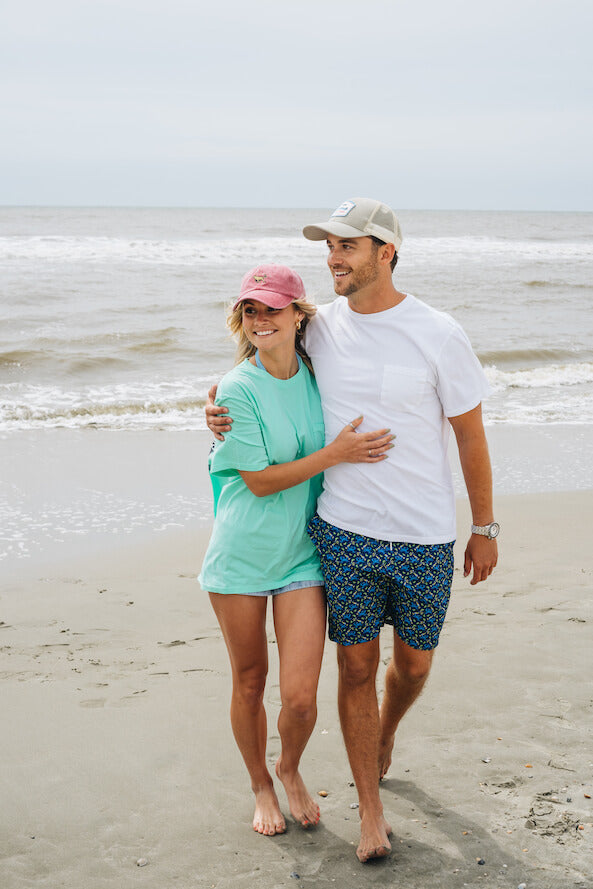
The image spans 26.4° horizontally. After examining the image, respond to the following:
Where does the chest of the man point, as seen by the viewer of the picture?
toward the camera
